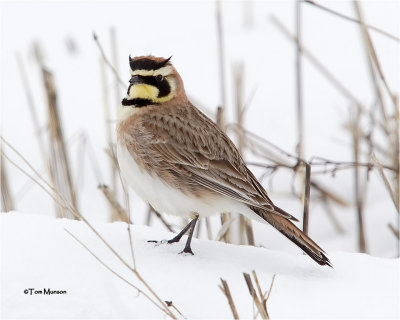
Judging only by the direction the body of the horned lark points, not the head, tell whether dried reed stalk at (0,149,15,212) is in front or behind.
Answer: in front

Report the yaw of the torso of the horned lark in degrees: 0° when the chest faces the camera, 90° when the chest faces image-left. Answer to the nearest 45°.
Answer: approximately 90°

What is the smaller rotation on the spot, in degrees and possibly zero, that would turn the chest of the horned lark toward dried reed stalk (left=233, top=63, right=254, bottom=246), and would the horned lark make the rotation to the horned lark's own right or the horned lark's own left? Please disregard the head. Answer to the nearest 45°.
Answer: approximately 90° to the horned lark's own right
